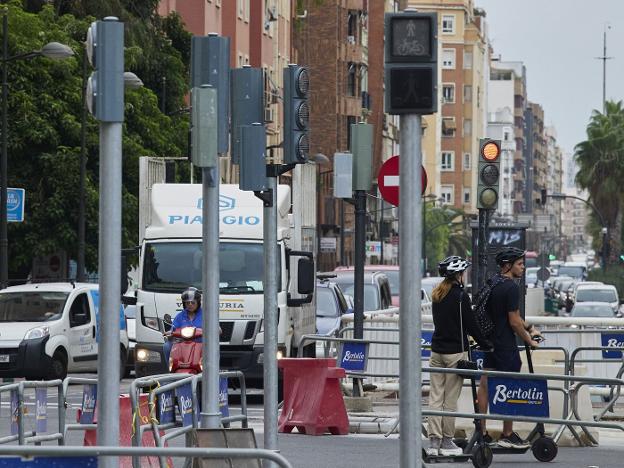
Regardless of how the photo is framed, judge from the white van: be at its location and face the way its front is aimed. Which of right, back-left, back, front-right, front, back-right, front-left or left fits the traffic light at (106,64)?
front-left

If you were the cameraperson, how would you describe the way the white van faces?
facing the viewer and to the left of the viewer

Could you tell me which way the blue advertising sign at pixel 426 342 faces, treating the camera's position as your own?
facing the viewer

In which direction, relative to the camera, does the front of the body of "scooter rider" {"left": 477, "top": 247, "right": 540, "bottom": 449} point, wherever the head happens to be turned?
to the viewer's right

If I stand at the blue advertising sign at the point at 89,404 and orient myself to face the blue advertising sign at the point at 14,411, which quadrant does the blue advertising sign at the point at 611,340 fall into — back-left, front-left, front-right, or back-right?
back-right

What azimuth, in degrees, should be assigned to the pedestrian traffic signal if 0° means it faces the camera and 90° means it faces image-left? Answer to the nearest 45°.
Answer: approximately 0°

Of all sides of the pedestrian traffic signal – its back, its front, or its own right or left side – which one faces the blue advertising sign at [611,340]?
back

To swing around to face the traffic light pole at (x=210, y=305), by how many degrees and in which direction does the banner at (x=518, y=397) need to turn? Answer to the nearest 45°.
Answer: approximately 45° to its right

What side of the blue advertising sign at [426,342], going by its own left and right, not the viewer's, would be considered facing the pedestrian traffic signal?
front

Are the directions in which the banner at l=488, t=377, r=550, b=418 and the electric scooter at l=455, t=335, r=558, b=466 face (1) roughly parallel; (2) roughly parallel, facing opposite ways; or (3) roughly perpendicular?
roughly perpendicular

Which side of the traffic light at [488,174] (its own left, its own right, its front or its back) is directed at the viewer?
front

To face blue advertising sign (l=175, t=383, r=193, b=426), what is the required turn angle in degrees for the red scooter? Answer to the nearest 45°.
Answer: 0° — it already faces it

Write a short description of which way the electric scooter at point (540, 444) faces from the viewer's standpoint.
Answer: facing to the right of the viewer
